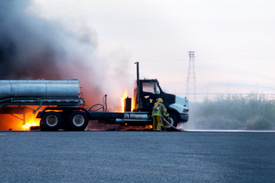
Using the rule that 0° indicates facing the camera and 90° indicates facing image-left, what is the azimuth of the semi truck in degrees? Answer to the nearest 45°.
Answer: approximately 270°
